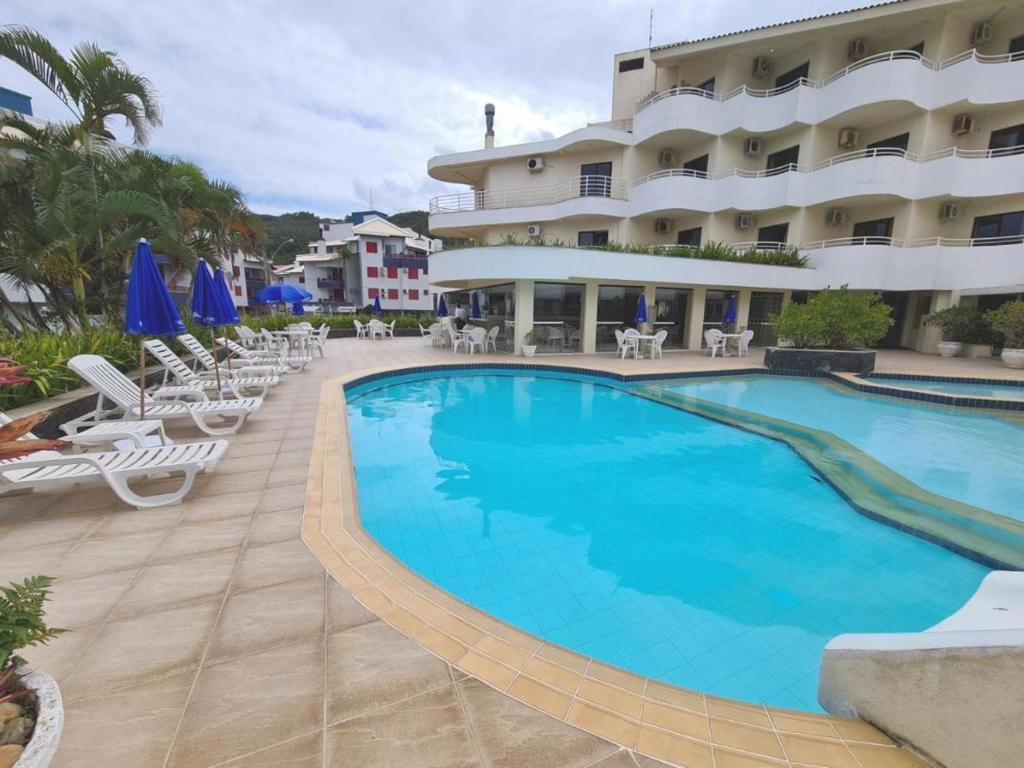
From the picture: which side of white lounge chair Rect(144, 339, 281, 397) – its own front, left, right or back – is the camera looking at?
right

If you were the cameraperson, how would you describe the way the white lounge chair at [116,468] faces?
facing to the right of the viewer

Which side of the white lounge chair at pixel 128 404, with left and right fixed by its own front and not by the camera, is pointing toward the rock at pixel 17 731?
right

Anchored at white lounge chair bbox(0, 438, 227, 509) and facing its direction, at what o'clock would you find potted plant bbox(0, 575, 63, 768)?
The potted plant is roughly at 3 o'clock from the white lounge chair.

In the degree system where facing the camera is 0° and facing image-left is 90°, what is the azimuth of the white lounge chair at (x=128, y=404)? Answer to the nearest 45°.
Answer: approximately 270°
